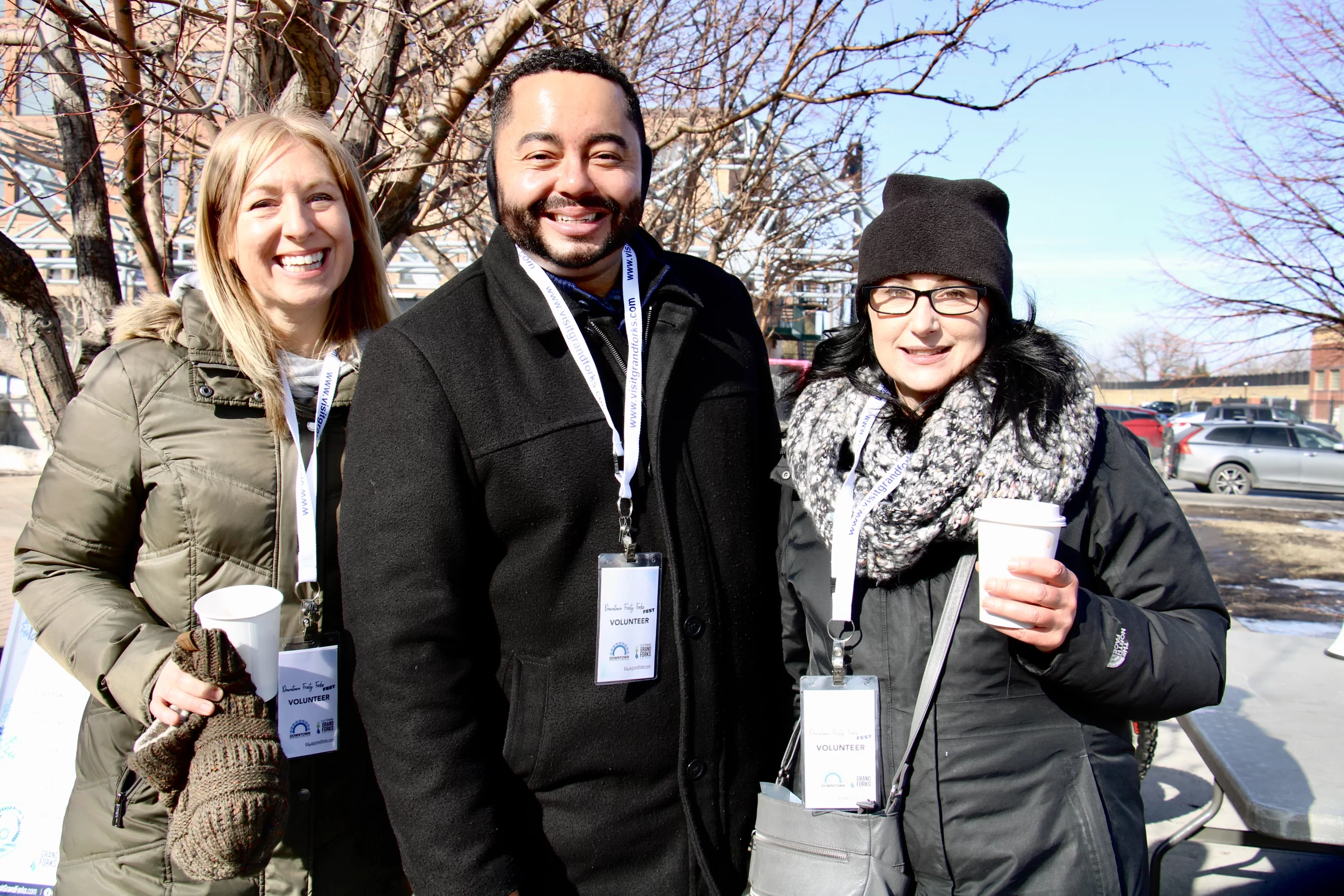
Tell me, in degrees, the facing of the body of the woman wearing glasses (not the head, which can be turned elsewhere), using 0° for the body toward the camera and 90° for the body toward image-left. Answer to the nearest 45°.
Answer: approximately 45°

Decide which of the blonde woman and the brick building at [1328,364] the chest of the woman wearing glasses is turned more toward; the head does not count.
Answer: the blonde woman

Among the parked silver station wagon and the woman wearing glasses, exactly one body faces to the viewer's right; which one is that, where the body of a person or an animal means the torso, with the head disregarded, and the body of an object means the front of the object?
the parked silver station wagon

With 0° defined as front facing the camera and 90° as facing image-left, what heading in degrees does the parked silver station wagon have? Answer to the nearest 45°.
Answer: approximately 270°

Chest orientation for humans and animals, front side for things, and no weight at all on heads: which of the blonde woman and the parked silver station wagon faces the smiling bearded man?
the blonde woman

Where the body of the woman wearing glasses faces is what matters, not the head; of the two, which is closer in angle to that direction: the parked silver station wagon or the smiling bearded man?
the smiling bearded man

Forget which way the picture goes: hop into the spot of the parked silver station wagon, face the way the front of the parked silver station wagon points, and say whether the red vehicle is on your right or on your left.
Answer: on your left

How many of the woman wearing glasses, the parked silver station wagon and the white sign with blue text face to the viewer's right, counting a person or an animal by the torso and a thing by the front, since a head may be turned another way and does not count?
1

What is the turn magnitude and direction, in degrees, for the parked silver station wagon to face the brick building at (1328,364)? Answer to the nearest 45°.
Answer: approximately 90° to its left

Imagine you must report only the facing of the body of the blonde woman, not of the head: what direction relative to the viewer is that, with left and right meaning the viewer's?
facing the viewer and to the right of the viewer
